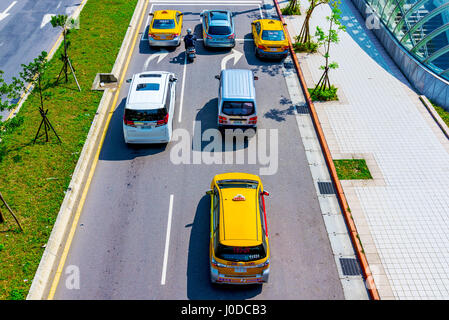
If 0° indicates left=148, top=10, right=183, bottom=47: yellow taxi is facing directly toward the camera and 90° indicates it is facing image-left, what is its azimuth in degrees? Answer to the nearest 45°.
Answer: approximately 180°

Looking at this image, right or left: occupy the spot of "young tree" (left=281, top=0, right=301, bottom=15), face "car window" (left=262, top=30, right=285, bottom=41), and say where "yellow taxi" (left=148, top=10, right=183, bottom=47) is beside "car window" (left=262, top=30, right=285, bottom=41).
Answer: right

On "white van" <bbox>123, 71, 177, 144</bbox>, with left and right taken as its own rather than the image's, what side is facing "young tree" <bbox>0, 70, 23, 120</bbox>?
left

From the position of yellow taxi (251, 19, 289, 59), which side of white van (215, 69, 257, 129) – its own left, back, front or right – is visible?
front

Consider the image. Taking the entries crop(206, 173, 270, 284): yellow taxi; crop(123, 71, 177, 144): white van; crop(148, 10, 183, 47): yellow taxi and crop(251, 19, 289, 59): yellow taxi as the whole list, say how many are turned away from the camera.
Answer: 4

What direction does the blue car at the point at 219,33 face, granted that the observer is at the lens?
facing away from the viewer

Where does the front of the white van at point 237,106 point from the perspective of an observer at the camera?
facing away from the viewer

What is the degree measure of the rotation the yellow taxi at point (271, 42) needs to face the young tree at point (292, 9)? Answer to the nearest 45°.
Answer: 0° — it already faces it

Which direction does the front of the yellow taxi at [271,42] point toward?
away from the camera

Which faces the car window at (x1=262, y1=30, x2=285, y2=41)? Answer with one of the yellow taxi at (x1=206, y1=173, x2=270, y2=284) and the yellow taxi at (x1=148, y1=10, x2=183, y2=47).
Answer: the yellow taxi at (x1=206, y1=173, x2=270, y2=284)

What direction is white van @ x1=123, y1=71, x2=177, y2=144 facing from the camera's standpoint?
away from the camera

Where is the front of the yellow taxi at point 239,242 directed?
away from the camera

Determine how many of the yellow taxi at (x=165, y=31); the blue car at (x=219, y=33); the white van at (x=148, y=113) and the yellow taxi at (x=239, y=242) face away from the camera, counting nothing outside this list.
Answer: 4

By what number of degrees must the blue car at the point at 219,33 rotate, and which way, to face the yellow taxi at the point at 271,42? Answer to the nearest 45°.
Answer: approximately 90° to its right

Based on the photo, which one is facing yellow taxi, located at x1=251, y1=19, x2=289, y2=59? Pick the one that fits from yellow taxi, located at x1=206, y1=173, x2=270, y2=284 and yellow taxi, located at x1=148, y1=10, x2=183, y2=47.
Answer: yellow taxi, located at x1=206, y1=173, x2=270, y2=284

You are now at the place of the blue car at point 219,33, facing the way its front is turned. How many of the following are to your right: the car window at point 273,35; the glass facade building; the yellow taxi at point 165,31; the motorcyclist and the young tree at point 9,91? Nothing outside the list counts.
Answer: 2

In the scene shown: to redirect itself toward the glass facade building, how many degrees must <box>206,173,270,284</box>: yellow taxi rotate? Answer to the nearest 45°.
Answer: approximately 45° to its right
